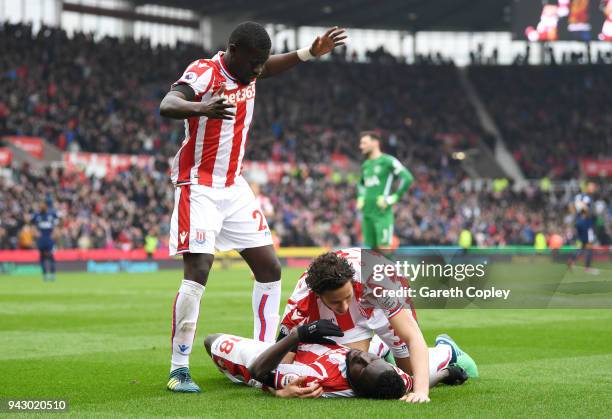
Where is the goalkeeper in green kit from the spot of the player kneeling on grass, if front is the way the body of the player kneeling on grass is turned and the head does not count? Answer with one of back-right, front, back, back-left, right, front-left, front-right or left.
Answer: back-right

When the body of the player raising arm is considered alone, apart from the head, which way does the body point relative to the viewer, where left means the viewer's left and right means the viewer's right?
facing the viewer and to the right of the viewer

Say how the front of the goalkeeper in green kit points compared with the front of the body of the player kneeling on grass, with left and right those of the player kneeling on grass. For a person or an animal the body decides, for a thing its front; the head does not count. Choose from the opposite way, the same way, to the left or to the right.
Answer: the same way

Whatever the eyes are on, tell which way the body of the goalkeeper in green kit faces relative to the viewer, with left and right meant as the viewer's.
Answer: facing the viewer and to the left of the viewer

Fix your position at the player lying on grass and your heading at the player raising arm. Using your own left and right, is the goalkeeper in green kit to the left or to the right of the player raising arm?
right

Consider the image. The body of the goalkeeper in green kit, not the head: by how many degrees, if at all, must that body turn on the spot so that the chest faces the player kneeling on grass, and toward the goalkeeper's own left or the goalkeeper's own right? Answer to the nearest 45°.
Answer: approximately 45° to the goalkeeper's own left

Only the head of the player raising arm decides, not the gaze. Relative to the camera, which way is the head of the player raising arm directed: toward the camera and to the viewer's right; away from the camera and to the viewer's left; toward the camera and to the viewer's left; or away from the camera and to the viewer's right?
toward the camera and to the viewer's right

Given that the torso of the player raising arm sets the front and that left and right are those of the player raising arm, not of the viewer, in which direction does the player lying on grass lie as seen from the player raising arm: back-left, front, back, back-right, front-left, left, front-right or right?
front

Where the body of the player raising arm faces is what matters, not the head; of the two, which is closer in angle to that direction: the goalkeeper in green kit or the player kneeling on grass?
the player kneeling on grass

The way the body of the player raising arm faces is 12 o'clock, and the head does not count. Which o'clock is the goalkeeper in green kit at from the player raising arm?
The goalkeeper in green kit is roughly at 8 o'clock from the player raising arm.

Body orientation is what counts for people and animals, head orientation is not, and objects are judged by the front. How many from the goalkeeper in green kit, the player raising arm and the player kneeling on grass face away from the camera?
0

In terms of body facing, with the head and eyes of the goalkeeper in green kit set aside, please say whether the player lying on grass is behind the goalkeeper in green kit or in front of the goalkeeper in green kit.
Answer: in front

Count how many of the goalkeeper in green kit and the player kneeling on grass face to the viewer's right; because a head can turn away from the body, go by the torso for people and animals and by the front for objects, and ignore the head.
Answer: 0
